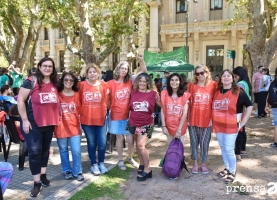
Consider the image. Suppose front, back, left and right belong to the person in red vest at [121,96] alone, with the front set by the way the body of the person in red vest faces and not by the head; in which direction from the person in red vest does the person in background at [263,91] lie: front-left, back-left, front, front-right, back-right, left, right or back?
back-left

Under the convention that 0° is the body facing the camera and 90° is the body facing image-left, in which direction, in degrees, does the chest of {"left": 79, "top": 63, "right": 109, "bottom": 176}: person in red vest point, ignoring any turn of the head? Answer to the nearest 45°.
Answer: approximately 0°

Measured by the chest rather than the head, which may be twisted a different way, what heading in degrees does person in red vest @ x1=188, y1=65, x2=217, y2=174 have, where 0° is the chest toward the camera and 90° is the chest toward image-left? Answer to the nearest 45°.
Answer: approximately 0°

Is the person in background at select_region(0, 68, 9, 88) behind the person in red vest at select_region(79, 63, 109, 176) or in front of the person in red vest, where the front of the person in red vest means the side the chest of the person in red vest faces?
behind
